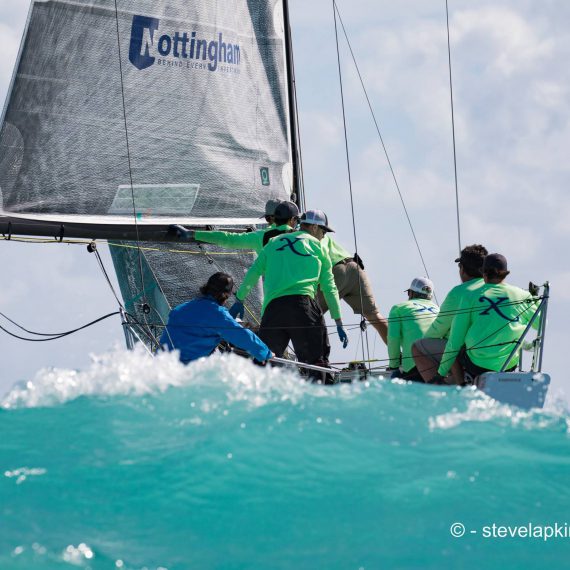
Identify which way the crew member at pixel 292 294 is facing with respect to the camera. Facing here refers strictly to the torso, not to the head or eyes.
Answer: away from the camera

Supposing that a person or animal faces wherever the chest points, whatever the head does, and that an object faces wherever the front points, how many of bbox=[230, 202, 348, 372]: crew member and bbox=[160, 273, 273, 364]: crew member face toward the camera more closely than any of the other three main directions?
0

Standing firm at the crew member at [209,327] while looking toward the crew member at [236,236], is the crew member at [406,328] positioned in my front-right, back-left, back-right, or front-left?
front-right

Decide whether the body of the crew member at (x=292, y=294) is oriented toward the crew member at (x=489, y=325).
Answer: no

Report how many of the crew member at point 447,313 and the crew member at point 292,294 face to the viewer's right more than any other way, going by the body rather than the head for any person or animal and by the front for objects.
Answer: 0

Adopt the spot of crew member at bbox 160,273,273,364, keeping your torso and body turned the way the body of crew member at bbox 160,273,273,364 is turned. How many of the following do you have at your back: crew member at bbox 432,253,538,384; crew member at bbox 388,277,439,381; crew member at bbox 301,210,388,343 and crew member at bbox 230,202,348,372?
0

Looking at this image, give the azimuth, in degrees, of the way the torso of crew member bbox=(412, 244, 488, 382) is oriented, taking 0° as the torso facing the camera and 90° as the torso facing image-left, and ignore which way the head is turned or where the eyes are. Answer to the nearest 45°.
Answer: approximately 135°

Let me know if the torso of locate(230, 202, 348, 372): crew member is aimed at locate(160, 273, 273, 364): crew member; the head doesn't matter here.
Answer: no

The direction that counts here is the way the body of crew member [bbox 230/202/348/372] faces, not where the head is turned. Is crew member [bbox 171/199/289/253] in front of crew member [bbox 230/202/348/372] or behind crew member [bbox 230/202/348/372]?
in front

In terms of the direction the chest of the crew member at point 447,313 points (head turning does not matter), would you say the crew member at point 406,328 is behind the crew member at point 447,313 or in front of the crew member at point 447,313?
in front

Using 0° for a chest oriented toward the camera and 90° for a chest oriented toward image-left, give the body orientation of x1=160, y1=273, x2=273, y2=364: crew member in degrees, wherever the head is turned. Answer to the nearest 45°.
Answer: approximately 225°

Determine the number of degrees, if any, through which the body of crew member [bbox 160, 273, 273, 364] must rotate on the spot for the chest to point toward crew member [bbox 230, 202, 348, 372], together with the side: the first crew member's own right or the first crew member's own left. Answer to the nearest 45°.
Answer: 0° — they already face them

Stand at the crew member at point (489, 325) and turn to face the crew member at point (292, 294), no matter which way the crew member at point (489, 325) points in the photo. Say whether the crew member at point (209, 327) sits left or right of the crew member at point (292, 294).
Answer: left

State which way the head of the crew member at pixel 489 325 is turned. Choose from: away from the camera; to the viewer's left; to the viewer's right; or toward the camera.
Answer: away from the camera

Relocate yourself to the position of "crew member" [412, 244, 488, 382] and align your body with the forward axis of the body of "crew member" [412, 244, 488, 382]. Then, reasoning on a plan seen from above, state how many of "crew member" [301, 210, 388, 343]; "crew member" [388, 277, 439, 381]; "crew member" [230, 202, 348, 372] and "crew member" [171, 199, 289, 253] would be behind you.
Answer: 0
